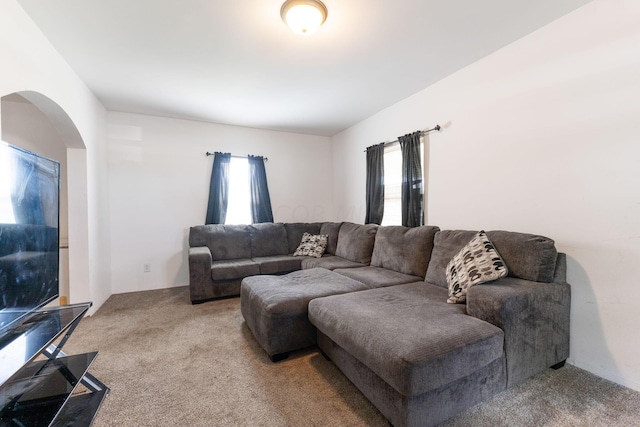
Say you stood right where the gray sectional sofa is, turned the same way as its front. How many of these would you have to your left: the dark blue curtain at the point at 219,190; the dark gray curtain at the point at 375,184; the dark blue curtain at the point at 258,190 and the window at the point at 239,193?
0

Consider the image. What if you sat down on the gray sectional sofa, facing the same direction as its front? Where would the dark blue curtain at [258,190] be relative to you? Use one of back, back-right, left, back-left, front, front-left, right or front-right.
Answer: right

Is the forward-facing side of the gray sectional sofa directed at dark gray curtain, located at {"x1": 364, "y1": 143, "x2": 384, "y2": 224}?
no

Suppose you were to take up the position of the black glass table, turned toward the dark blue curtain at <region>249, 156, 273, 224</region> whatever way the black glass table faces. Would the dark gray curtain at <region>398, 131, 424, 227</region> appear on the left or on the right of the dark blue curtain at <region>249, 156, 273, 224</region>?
right

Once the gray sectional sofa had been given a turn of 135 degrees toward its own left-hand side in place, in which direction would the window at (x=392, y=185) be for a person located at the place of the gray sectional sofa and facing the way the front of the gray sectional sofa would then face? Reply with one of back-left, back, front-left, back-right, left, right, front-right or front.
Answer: left

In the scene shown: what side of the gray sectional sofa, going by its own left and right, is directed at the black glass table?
front

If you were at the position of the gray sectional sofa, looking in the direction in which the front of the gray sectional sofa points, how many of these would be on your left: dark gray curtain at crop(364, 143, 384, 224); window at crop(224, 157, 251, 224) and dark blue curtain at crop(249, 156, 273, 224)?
0

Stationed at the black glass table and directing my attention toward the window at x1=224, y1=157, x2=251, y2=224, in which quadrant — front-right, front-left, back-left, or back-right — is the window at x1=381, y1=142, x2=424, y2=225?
front-right

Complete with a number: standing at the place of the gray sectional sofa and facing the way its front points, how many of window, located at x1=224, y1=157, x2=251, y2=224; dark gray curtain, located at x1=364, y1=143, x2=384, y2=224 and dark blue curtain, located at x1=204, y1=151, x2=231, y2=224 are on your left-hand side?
0

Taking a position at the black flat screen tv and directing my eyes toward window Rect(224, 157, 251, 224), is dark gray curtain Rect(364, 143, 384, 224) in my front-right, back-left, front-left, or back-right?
front-right

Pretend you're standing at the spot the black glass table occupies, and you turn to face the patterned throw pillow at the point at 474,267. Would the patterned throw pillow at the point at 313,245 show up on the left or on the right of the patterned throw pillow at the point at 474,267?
left

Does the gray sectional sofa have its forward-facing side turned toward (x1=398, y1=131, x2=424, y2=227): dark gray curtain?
no

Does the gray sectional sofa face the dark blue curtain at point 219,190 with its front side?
no

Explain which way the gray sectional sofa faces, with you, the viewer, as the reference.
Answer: facing the viewer and to the left of the viewer

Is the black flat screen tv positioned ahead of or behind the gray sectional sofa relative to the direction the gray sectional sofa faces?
ahead
